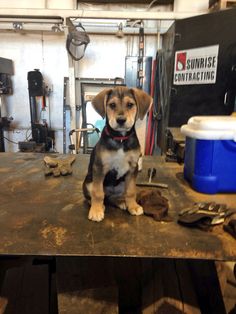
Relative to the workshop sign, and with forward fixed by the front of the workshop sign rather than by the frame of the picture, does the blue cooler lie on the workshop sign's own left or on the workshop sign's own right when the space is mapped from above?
on the workshop sign's own left

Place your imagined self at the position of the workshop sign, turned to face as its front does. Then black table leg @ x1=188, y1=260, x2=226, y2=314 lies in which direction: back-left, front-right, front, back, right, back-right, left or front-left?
front-left

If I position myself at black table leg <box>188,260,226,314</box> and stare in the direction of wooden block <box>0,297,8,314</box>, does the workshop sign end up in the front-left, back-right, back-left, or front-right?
back-right

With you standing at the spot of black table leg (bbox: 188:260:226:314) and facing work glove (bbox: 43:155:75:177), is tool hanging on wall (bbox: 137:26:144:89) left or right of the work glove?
right

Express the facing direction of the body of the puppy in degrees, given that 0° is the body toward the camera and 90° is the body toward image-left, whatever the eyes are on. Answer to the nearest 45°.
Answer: approximately 0°

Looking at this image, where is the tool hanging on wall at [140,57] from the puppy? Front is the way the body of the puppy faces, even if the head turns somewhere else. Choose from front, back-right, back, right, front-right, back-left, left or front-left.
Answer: back

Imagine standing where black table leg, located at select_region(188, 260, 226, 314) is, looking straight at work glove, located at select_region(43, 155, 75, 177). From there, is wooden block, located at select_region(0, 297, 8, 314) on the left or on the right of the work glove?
left

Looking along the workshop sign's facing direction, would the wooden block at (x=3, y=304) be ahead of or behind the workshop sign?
ahead

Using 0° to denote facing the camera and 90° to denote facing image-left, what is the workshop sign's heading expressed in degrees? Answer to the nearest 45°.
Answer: approximately 45°

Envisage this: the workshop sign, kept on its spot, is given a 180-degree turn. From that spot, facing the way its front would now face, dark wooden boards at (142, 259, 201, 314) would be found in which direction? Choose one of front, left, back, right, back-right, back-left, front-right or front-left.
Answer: back-right
